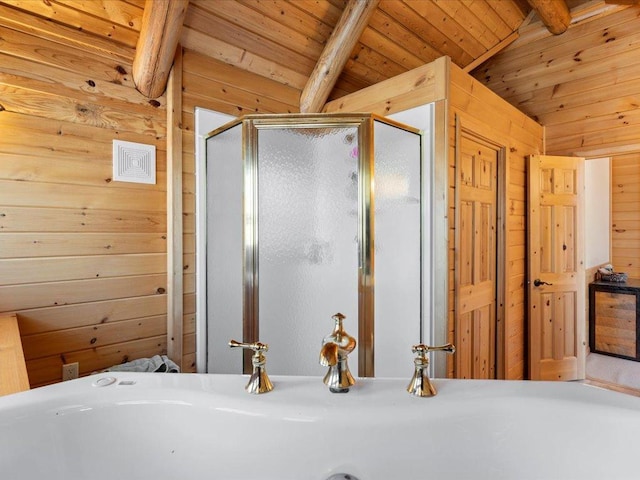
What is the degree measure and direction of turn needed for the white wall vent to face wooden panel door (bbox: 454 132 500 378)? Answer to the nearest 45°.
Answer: approximately 90° to its left

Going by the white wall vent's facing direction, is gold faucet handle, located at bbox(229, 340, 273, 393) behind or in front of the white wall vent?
in front

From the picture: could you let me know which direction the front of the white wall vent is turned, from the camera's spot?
facing the viewer

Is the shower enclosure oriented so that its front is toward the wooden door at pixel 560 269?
no

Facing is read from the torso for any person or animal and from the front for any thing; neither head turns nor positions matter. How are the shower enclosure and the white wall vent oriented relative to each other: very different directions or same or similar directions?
same or similar directions

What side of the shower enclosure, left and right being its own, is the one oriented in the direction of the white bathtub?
front

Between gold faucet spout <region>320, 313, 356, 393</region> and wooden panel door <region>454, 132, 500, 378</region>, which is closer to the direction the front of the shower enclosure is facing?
the gold faucet spout

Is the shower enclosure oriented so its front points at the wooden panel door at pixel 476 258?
no

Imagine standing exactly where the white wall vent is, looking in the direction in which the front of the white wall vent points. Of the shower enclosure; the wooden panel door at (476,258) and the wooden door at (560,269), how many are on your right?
0

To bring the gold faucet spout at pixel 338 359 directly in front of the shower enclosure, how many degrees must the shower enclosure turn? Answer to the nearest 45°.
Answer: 0° — it already faces it

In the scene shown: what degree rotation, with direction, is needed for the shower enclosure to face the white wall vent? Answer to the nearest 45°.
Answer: approximately 90° to its right

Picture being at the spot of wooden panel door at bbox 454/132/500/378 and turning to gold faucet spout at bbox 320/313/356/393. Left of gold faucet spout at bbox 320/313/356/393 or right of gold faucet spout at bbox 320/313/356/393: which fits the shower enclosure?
right

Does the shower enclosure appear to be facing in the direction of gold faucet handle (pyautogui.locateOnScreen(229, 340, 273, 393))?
yes

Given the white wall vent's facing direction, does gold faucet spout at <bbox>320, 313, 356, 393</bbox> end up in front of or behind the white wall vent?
in front

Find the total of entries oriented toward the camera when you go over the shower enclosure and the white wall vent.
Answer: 2
